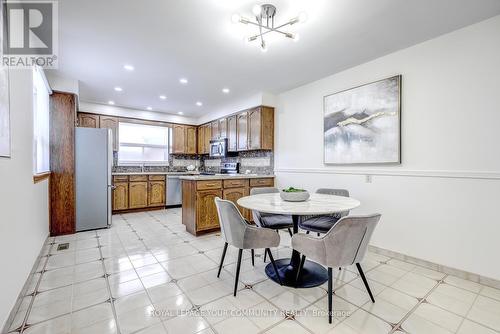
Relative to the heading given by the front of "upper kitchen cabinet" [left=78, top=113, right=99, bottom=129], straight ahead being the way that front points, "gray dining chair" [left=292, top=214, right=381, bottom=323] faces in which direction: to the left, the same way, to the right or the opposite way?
the opposite way

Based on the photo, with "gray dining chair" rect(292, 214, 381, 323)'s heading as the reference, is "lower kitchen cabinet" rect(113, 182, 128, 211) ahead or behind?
ahead

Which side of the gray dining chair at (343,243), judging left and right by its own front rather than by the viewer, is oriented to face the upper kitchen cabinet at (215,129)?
front

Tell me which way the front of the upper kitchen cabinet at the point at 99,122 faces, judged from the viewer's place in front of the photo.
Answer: facing the viewer

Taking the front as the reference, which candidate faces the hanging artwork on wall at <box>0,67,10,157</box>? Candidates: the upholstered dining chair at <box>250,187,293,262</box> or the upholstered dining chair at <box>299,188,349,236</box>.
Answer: the upholstered dining chair at <box>299,188,349,236</box>

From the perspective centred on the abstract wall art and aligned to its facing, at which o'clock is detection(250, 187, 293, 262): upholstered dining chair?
The upholstered dining chair is roughly at 12 o'clock from the abstract wall art.

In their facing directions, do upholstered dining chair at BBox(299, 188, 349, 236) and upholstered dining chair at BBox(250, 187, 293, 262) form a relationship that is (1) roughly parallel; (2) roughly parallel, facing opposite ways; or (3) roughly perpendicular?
roughly perpendicular

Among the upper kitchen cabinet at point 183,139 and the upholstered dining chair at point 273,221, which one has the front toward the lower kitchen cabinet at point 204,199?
the upper kitchen cabinet

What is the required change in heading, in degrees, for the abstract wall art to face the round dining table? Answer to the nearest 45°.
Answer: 0° — it already faces it

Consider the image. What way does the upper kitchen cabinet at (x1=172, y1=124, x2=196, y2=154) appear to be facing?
toward the camera

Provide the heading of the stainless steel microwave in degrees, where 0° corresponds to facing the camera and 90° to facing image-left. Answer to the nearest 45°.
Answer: approximately 45°

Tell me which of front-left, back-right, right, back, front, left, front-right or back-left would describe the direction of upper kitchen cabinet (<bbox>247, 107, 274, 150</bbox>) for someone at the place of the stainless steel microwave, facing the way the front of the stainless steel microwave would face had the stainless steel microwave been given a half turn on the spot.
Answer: right

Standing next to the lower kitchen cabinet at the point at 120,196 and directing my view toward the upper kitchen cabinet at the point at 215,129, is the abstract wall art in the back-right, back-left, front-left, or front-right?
front-right

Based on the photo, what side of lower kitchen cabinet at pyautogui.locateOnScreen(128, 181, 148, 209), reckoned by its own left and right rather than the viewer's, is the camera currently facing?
front
